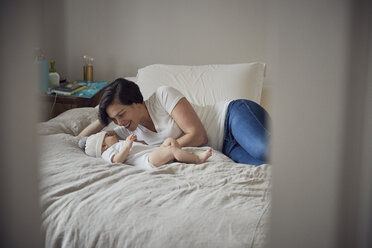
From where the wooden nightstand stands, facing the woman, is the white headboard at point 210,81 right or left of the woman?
left

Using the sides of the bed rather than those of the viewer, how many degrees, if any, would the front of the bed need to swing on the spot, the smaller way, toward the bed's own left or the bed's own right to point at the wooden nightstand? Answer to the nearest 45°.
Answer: approximately 180°

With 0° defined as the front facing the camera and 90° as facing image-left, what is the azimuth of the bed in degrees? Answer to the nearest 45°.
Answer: approximately 0°
